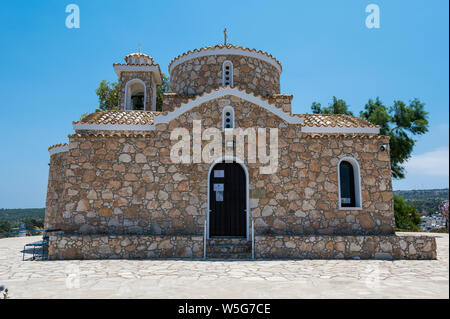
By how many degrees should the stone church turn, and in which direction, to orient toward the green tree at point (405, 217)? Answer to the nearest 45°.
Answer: approximately 135° to its left

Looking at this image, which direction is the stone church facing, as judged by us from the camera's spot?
facing the viewer

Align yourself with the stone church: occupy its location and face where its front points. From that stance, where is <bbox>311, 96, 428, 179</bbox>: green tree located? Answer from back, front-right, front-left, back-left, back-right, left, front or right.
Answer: back-left
